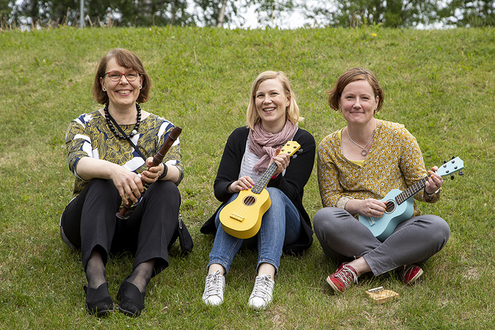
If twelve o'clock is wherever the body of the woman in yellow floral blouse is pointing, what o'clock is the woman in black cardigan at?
The woman in black cardigan is roughly at 3 o'clock from the woman in yellow floral blouse.

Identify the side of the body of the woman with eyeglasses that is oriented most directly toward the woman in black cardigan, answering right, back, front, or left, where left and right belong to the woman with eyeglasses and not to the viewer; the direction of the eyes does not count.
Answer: left

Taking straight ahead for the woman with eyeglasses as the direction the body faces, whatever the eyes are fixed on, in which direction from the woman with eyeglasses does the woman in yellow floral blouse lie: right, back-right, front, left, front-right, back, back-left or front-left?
left

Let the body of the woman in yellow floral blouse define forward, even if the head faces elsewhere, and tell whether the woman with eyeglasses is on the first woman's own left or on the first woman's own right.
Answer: on the first woman's own right

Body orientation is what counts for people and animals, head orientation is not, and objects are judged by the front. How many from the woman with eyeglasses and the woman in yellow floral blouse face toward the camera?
2

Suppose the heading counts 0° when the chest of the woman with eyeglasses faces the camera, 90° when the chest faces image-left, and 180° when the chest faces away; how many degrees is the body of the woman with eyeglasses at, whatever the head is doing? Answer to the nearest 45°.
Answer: approximately 0°
